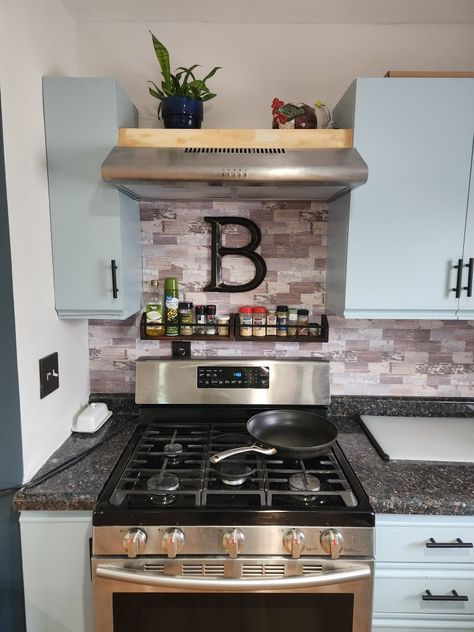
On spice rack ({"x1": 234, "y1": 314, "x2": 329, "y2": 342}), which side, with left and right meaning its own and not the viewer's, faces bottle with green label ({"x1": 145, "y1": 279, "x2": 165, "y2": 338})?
right

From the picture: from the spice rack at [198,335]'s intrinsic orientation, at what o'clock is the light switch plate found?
The light switch plate is roughly at 2 o'clock from the spice rack.

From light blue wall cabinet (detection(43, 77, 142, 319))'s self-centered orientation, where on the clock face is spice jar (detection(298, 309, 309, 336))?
The spice jar is roughly at 9 o'clock from the light blue wall cabinet.

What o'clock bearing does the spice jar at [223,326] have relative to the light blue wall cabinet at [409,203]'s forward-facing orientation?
The spice jar is roughly at 3 o'clock from the light blue wall cabinet.

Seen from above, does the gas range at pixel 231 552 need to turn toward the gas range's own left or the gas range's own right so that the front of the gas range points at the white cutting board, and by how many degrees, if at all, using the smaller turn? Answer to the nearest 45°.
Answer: approximately 135° to the gas range's own left

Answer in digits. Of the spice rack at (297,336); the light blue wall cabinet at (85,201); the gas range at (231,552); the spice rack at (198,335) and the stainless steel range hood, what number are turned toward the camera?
5

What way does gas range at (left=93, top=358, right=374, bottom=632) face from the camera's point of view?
toward the camera

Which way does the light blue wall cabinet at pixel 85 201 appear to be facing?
toward the camera

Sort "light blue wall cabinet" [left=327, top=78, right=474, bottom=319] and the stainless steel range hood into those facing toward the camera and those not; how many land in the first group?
2

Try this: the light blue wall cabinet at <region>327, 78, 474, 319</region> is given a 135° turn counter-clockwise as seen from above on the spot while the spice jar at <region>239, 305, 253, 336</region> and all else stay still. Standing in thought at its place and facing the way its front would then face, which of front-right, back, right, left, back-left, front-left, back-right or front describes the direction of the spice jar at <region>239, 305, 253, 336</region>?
back-left

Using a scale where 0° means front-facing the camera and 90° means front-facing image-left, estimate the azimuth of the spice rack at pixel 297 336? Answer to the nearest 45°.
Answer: approximately 0°
